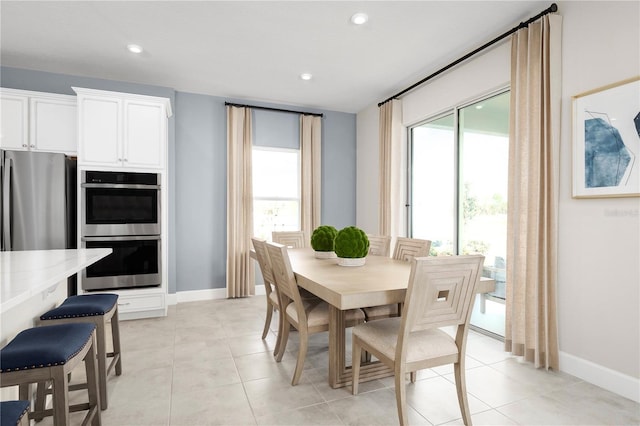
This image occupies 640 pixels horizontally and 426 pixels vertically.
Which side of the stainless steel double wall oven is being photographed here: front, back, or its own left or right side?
front

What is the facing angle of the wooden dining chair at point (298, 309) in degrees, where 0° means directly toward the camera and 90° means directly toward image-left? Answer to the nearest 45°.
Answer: approximately 225°

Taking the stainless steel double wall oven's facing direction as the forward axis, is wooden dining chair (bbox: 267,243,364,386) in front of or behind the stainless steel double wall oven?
in front

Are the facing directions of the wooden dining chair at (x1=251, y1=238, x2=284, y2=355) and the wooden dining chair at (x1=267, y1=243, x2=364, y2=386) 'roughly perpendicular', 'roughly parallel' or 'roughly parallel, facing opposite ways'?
roughly parallel

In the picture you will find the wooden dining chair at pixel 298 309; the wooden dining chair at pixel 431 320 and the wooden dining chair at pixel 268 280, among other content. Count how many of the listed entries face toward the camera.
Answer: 0

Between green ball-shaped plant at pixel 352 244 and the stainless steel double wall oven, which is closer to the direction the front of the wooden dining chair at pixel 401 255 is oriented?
the green ball-shaped plant

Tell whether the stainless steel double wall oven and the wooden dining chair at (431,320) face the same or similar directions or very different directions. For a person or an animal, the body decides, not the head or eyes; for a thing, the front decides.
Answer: very different directions

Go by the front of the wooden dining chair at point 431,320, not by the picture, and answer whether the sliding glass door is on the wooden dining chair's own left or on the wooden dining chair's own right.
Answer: on the wooden dining chair's own right

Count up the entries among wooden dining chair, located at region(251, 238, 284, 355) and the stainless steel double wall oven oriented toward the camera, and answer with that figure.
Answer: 1

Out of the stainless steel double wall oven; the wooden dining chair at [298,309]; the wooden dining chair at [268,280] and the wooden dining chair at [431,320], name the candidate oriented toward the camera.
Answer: the stainless steel double wall oven

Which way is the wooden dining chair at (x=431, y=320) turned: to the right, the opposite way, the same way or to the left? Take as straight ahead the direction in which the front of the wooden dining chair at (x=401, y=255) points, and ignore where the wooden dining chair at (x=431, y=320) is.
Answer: to the right

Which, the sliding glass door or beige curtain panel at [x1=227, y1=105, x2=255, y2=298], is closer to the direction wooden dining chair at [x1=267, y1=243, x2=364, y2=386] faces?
the sliding glass door

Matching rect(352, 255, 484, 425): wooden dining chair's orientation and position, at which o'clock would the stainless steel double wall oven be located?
The stainless steel double wall oven is roughly at 11 o'clock from the wooden dining chair.
